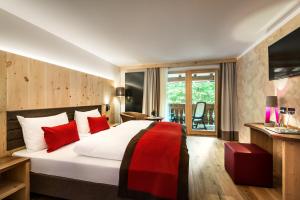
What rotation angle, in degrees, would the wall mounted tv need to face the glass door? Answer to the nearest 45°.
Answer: approximately 90° to its right

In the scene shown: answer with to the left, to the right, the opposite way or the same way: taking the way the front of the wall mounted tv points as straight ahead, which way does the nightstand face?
the opposite way

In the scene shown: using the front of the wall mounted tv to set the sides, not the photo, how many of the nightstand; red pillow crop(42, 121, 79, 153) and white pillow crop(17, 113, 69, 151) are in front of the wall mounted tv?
3

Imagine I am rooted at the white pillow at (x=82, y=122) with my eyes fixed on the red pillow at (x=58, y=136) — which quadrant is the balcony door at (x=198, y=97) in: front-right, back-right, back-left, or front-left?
back-left

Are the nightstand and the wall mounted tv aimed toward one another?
yes

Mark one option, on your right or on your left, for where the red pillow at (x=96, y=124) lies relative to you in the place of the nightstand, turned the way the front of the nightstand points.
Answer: on your left

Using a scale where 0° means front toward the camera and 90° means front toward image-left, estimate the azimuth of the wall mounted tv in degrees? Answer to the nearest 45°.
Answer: approximately 45°

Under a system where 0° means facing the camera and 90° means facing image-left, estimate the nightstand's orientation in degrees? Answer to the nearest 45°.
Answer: approximately 315°

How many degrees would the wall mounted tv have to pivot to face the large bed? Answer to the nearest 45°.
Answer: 0° — it already faces it

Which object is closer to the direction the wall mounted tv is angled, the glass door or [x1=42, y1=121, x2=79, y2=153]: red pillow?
the red pillow

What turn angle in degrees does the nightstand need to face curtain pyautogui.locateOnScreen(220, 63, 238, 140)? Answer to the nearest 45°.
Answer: approximately 45° to its left
